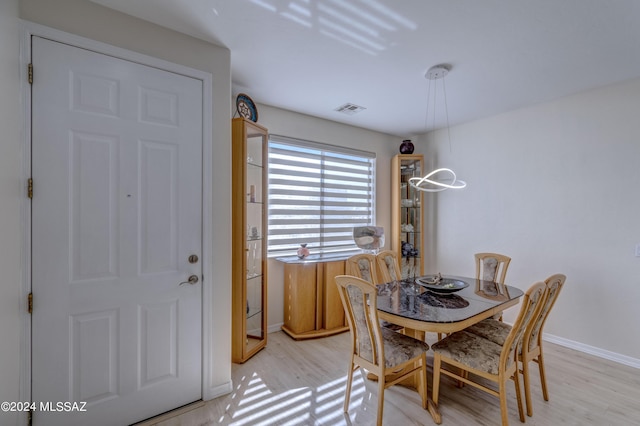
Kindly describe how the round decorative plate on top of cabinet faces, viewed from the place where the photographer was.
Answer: facing the viewer and to the right of the viewer

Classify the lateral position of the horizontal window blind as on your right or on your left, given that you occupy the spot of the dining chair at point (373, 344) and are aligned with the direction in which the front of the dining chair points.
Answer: on your left

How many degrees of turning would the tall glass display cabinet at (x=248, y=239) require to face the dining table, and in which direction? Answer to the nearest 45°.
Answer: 0° — it already faces it

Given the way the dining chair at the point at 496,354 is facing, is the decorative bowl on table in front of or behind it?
in front

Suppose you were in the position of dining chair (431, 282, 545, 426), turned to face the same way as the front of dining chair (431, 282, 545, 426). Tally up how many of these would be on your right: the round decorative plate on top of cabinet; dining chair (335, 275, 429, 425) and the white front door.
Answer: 0

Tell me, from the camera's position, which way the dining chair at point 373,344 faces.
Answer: facing away from the viewer and to the right of the viewer

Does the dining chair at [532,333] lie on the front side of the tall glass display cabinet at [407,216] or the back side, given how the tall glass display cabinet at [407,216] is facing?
on the front side

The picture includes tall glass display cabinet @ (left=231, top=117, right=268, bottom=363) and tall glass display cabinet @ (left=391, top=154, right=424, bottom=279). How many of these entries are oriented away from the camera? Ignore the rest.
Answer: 0

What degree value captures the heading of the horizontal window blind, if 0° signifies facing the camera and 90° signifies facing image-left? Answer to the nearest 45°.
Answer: approximately 315°

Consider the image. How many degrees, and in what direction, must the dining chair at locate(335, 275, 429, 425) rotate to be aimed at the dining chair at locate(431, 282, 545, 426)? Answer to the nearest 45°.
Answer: approximately 45° to its right

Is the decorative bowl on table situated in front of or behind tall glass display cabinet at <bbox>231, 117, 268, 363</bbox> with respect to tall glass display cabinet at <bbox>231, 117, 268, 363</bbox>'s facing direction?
in front

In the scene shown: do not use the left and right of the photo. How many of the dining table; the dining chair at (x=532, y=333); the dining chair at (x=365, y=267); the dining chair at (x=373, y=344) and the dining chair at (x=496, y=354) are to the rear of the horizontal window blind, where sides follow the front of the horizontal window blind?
0

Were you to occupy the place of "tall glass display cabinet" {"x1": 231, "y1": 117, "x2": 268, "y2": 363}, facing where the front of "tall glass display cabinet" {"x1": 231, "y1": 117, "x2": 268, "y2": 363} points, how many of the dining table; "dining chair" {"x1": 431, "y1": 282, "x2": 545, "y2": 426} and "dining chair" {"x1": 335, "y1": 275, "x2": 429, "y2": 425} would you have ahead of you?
3

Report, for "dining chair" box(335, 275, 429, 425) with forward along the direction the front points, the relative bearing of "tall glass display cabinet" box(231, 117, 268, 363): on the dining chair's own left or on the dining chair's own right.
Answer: on the dining chair's own left

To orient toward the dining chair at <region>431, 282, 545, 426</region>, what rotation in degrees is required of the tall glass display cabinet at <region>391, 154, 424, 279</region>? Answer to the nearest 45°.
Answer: approximately 45° to its right

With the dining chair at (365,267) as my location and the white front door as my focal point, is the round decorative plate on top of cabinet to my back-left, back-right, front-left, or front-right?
front-right
